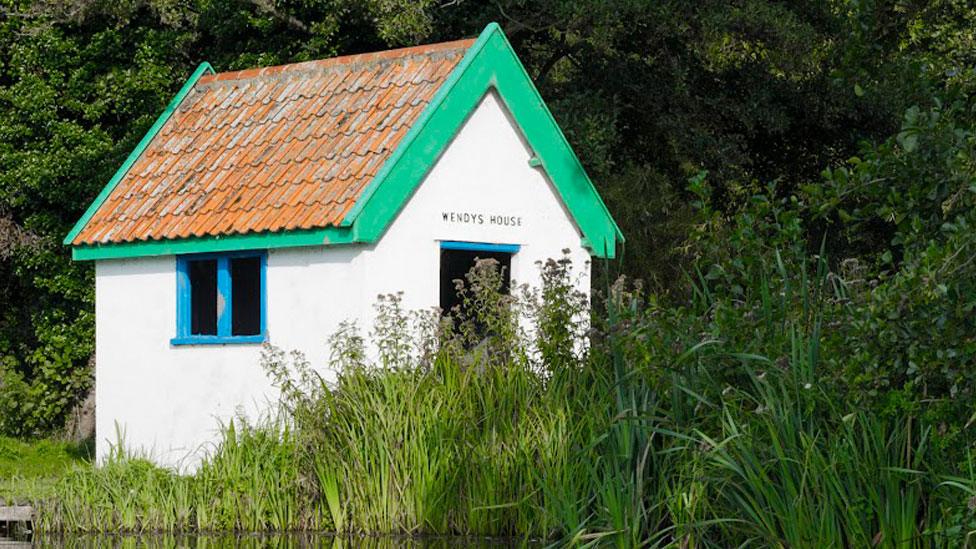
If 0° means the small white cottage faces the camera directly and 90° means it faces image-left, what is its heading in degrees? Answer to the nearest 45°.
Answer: approximately 315°
